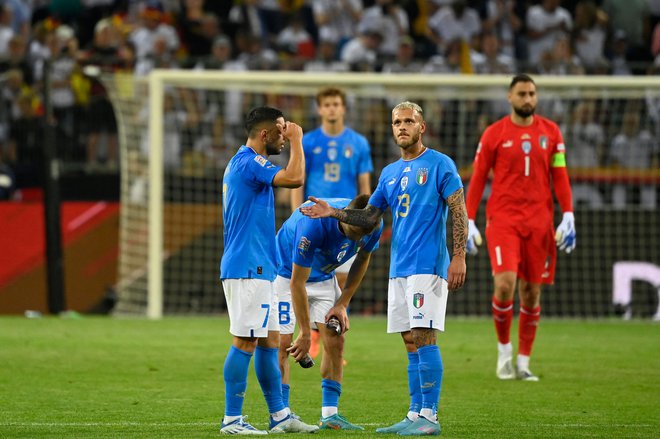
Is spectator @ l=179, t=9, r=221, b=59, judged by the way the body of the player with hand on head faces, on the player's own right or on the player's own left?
on the player's own left

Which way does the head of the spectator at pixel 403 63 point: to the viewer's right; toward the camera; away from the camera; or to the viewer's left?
toward the camera

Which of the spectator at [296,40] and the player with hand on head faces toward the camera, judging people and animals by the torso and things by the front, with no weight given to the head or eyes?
the spectator

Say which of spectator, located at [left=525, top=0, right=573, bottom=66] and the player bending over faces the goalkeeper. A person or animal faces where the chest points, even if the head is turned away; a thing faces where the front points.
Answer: the spectator

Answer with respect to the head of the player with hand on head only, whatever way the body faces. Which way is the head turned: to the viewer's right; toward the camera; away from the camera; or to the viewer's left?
to the viewer's right

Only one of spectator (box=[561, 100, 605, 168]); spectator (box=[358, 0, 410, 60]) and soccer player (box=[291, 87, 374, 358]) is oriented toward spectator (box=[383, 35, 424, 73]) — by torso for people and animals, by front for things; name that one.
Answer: spectator (box=[358, 0, 410, 60])

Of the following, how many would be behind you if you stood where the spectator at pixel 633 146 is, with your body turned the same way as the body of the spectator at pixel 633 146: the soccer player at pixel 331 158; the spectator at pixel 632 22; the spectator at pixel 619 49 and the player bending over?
2

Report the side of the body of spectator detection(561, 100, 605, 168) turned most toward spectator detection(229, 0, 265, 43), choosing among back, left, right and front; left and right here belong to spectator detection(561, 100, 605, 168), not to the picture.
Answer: right

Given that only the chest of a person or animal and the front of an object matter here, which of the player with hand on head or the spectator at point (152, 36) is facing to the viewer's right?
the player with hand on head

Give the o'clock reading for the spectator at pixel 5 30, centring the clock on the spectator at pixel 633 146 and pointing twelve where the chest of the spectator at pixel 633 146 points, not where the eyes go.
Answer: the spectator at pixel 5 30 is roughly at 3 o'clock from the spectator at pixel 633 146.

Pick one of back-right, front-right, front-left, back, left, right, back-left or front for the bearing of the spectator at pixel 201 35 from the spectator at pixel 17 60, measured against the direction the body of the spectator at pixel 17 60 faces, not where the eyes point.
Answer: left

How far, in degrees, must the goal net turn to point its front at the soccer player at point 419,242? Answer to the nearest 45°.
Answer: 0° — it already faces them

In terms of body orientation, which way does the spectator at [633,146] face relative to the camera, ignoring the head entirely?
toward the camera

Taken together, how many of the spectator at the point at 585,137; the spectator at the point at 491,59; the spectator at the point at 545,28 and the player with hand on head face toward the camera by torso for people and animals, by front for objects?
3

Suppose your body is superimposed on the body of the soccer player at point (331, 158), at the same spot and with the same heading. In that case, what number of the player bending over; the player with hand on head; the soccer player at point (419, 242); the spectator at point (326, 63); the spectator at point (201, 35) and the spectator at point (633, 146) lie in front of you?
3

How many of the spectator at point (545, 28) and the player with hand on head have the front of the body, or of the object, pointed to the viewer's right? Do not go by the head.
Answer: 1

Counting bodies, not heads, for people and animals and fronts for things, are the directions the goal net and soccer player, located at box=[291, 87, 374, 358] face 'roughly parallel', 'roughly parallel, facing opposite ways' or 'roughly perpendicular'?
roughly parallel

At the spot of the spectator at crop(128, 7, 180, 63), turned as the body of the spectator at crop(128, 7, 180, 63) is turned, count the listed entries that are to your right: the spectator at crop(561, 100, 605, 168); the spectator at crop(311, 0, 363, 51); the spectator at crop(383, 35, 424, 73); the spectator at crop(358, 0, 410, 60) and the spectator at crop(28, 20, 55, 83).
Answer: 1

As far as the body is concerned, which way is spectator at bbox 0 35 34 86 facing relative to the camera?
toward the camera

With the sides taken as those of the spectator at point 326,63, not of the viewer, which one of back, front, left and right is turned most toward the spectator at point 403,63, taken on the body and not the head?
left

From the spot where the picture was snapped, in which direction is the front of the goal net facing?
facing the viewer

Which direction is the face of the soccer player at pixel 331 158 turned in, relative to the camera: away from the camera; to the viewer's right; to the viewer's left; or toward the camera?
toward the camera
